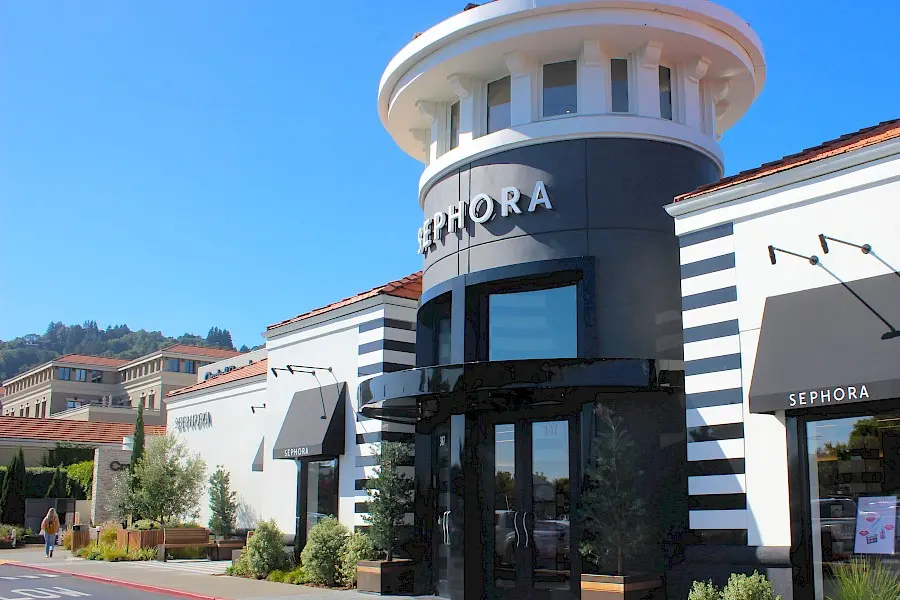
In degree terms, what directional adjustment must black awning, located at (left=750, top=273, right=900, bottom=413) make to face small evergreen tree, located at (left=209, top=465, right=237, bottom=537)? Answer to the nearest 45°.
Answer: approximately 90° to its right

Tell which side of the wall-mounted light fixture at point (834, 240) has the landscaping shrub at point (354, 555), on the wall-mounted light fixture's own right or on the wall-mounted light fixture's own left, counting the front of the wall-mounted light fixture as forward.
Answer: on the wall-mounted light fixture's own right

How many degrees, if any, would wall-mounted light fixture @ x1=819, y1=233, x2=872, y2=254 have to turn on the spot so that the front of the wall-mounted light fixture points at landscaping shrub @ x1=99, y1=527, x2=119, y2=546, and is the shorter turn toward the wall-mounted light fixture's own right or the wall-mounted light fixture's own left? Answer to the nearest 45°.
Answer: approximately 90° to the wall-mounted light fixture's own right

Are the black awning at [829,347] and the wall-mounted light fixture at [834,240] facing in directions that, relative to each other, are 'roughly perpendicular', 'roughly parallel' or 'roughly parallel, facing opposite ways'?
roughly parallel

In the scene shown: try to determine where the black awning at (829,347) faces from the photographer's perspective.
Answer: facing the viewer and to the left of the viewer

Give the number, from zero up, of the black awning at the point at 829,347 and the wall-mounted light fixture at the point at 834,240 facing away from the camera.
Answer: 0

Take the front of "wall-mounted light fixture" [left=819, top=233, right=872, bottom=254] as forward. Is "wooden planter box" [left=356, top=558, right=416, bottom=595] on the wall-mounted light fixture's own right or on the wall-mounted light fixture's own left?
on the wall-mounted light fixture's own right

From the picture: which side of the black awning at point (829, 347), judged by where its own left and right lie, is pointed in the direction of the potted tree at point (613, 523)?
right

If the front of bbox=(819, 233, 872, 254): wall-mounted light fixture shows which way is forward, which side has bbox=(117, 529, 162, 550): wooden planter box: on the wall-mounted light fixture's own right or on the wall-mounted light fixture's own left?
on the wall-mounted light fixture's own right

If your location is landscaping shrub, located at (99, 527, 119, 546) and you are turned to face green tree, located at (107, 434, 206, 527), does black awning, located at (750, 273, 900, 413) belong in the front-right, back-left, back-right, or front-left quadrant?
front-right

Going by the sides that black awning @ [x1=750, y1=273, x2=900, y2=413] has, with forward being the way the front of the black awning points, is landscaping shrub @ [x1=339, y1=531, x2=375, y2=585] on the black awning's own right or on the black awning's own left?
on the black awning's own right

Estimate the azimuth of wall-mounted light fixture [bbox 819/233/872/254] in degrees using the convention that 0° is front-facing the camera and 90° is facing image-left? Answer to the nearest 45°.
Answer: approximately 45°

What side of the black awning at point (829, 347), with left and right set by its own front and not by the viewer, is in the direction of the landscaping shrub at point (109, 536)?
right
